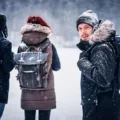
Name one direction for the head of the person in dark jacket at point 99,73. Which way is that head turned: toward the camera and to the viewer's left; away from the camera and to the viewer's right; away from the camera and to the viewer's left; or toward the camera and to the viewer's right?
toward the camera and to the viewer's left

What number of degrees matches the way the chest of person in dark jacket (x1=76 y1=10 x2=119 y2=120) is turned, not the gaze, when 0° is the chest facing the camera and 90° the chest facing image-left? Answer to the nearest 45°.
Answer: approximately 90°

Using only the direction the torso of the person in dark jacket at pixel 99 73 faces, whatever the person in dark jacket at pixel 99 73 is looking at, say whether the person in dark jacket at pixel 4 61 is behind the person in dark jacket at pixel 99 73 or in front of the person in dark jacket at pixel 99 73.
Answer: in front

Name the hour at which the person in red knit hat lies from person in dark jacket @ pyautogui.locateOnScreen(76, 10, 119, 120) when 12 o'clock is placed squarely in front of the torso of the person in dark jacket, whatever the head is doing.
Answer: The person in red knit hat is roughly at 2 o'clock from the person in dark jacket.
